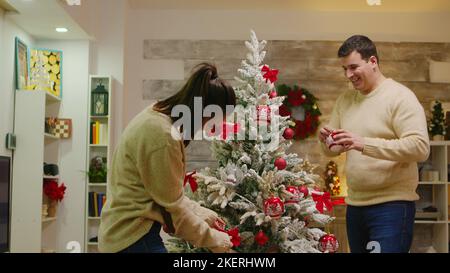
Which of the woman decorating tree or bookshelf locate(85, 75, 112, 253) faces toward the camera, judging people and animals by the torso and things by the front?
the bookshelf

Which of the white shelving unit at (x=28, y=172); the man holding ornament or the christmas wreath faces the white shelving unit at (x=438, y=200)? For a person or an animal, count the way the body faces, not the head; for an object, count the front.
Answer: the white shelving unit at (x=28, y=172)

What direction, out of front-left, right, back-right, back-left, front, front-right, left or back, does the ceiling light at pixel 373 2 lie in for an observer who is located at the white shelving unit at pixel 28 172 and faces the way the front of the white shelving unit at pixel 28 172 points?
front

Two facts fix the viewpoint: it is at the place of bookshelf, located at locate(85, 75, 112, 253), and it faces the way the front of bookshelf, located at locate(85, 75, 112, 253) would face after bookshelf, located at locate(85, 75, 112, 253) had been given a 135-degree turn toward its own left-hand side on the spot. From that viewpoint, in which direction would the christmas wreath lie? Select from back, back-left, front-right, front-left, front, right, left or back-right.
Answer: front-right

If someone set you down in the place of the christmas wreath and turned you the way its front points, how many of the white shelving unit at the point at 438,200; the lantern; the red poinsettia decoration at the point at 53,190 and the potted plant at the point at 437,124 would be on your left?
2

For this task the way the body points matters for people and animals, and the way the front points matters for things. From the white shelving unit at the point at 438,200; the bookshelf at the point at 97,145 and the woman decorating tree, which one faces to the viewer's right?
the woman decorating tree

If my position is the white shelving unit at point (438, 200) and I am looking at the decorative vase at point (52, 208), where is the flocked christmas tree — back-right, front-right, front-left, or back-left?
front-left

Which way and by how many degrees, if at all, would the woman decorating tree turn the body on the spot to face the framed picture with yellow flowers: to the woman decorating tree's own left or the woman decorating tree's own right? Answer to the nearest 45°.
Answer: approximately 90° to the woman decorating tree's own left

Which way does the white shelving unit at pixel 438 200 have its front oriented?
toward the camera

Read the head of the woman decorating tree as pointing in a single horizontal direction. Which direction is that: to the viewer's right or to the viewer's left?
to the viewer's right
